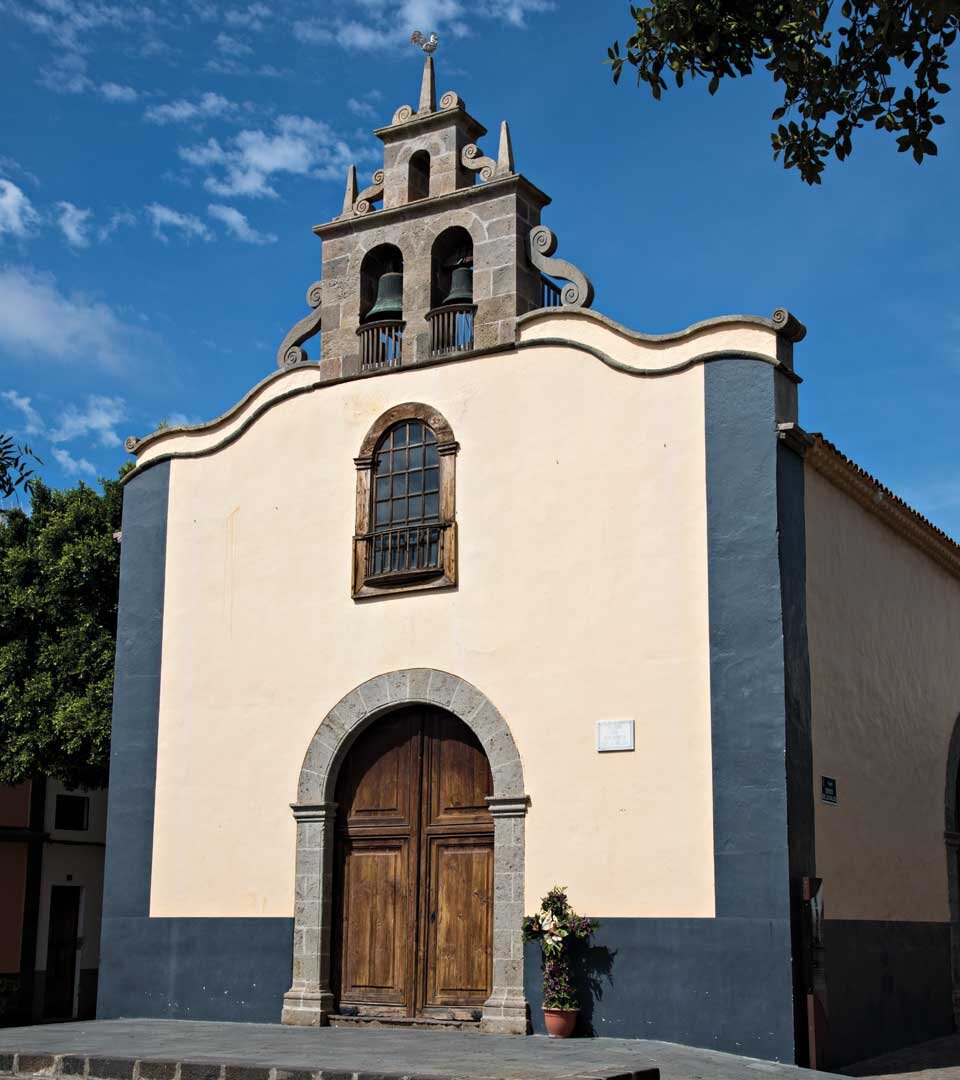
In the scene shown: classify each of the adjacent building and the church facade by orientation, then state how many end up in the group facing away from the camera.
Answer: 0

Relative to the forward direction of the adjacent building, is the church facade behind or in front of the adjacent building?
in front

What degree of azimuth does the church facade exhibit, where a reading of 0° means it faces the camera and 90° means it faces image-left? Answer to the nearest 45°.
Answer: approximately 45°

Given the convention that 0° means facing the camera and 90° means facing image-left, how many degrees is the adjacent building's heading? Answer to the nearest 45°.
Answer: approximately 0°

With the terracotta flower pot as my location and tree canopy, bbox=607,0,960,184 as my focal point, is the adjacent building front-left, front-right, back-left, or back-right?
back-right

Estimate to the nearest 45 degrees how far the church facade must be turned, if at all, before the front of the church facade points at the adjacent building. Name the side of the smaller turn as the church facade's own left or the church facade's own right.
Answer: approximately 90° to the church facade's own right

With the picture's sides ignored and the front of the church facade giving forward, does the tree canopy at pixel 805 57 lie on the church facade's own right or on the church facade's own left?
on the church facade's own left

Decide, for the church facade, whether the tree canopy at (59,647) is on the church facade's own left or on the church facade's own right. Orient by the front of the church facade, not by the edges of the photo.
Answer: on the church facade's own right
